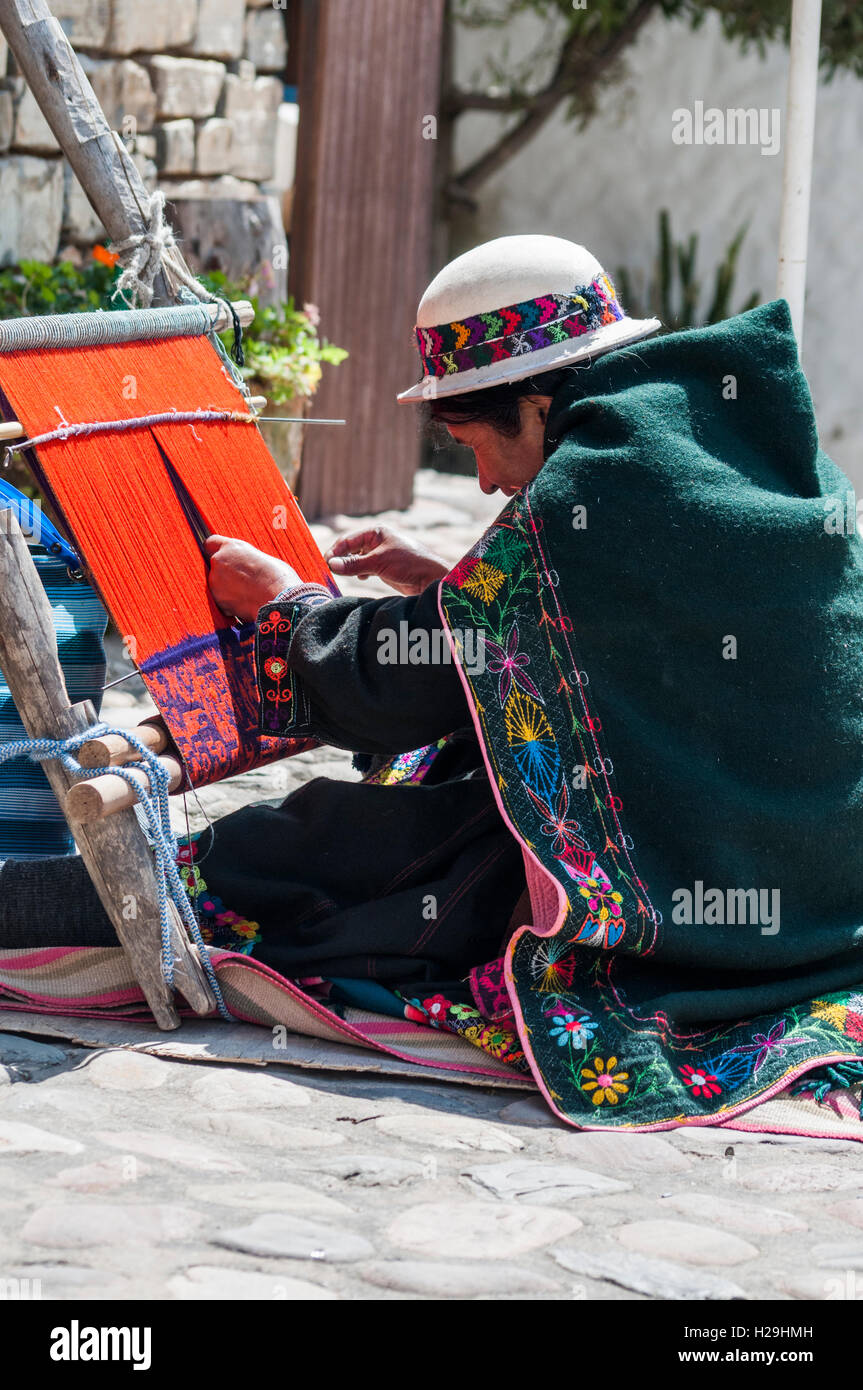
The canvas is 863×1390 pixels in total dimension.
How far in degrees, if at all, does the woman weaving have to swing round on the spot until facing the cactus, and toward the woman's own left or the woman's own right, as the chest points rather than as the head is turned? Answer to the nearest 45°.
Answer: approximately 90° to the woman's own right

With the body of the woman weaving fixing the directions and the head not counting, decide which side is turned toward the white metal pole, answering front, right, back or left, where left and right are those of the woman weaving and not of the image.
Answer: right

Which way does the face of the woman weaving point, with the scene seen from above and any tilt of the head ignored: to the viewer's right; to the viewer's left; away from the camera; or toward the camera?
to the viewer's left

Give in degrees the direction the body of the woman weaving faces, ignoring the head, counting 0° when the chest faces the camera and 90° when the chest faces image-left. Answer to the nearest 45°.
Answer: approximately 90°

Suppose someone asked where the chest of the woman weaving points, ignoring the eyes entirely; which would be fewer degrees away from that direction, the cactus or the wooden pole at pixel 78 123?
the wooden pole
